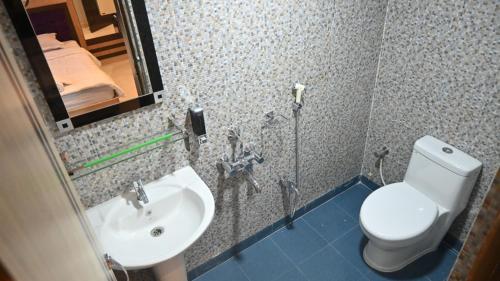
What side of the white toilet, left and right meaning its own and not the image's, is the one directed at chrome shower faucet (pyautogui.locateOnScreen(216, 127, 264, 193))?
front

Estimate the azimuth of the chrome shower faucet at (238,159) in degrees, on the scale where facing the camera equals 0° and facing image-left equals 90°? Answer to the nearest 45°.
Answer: approximately 315°

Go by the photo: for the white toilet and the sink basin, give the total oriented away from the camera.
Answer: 0

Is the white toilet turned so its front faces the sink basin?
yes

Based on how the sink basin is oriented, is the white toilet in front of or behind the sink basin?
in front

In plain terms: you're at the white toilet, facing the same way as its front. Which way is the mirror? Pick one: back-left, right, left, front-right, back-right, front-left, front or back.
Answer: front

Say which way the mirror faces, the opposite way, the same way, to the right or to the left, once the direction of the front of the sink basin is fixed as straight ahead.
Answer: the same way

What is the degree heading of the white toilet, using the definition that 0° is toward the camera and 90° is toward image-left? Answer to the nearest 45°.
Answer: approximately 45°

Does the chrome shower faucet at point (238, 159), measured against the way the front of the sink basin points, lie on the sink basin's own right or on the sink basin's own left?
on the sink basin's own left

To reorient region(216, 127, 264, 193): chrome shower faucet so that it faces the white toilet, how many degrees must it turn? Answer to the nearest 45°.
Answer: approximately 45° to its left

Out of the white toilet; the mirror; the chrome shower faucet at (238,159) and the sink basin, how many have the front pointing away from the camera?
0

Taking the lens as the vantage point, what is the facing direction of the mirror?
facing the viewer and to the right of the viewer

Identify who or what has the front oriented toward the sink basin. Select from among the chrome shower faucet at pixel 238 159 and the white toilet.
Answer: the white toilet
